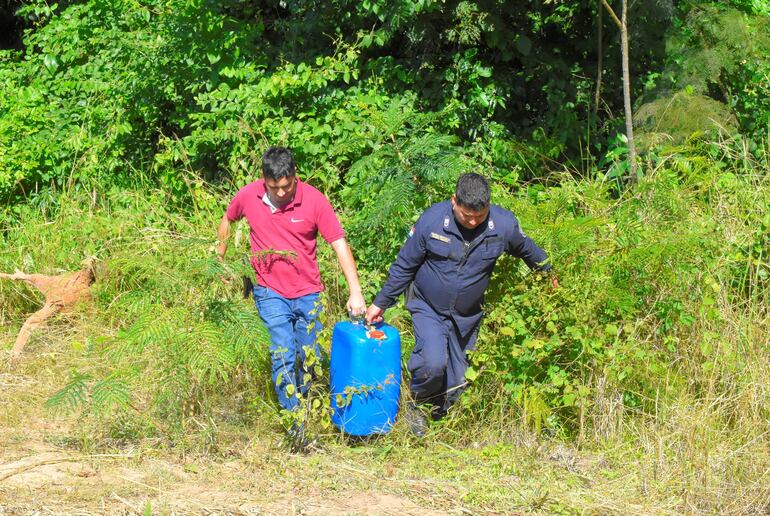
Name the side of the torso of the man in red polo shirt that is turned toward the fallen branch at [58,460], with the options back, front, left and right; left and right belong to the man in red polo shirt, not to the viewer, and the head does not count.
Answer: right

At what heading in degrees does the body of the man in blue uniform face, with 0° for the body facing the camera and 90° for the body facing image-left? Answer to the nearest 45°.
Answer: approximately 0°

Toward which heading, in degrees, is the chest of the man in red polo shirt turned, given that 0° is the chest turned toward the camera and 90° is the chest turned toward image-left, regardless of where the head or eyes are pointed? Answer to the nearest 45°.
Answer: approximately 0°

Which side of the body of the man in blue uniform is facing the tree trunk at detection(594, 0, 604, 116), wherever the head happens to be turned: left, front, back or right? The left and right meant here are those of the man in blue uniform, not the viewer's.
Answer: back

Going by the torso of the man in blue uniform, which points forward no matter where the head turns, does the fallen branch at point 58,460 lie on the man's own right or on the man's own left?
on the man's own right

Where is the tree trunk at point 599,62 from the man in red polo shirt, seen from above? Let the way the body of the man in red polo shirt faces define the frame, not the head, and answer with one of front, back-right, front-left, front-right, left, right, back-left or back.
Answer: back-left

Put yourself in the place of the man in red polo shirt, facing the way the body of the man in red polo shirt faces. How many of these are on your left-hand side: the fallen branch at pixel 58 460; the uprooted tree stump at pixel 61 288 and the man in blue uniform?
1

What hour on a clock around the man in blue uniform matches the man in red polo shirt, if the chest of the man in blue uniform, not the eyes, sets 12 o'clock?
The man in red polo shirt is roughly at 3 o'clock from the man in blue uniform.

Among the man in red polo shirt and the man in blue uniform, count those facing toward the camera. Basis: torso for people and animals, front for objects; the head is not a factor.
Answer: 2

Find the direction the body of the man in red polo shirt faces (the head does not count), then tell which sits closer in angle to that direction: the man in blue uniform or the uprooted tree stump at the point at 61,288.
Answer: the man in blue uniform
